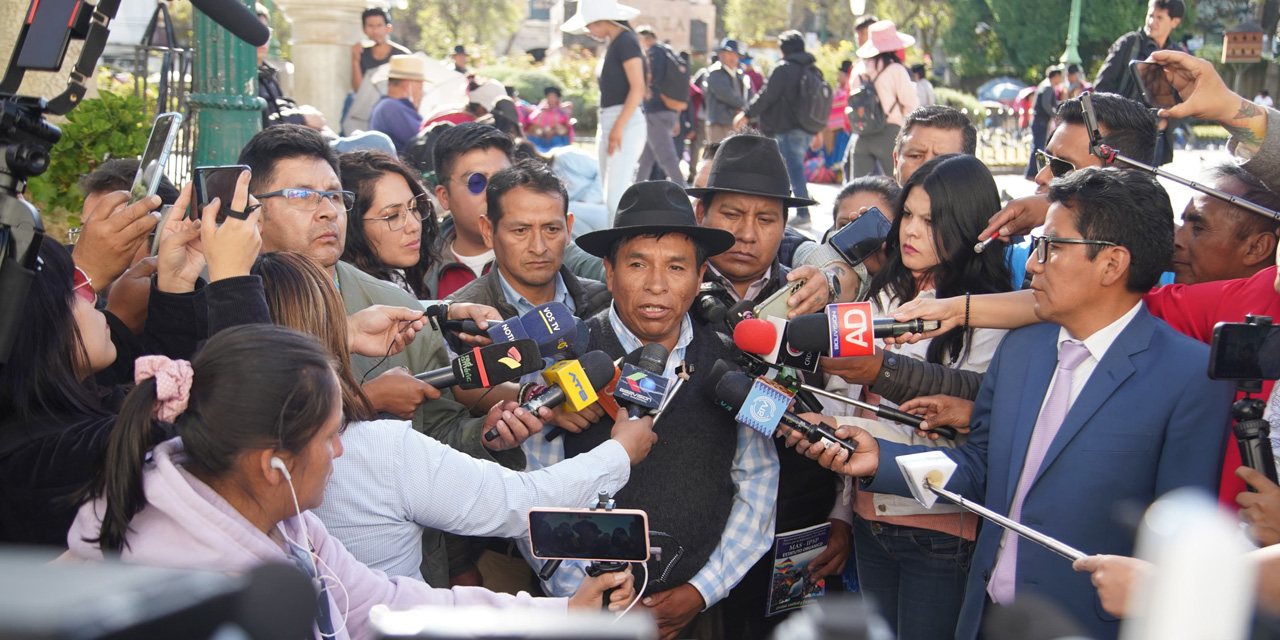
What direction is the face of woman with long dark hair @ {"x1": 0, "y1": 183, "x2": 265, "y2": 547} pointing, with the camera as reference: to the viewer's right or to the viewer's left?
to the viewer's right

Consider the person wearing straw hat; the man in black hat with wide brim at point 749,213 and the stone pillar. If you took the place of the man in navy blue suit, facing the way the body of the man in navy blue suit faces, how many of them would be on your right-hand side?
3

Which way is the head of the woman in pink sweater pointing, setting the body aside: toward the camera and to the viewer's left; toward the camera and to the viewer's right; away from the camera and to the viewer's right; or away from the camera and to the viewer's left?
away from the camera and to the viewer's right

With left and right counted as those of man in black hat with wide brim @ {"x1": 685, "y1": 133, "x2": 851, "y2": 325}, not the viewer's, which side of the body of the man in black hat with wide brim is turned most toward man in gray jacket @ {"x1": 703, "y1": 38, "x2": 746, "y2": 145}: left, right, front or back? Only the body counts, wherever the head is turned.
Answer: back

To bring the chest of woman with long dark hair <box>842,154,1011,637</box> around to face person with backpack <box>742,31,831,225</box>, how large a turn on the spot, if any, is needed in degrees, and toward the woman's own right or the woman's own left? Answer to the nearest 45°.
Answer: approximately 135° to the woman's own right

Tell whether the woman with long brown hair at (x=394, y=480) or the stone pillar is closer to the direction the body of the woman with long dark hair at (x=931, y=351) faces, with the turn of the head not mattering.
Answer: the woman with long brown hair

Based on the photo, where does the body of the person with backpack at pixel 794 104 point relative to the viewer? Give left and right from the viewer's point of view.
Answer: facing away from the viewer and to the left of the viewer

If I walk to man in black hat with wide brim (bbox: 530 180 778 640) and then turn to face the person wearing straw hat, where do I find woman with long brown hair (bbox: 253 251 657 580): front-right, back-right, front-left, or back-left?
back-left

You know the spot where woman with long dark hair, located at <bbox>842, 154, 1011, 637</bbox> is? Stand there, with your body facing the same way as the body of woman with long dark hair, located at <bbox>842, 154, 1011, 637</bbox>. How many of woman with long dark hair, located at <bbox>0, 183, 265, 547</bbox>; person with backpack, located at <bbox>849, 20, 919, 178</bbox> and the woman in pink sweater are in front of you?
2
